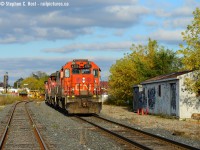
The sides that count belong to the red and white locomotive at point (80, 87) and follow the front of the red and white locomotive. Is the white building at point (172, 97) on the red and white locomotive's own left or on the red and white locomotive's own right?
on the red and white locomotive's own left

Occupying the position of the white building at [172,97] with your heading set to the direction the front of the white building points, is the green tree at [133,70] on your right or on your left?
on your right

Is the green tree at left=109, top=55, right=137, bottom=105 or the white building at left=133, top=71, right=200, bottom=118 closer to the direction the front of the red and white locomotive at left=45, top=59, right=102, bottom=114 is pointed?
the white building

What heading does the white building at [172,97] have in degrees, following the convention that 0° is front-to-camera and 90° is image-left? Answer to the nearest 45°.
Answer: approximately 45°

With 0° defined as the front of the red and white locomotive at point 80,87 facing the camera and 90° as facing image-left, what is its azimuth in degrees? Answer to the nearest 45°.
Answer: approximately 0°

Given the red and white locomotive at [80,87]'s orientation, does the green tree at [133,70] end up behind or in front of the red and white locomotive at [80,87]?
behind

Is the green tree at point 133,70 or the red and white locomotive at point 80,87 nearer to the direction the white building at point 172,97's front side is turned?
the red and white locomotive
